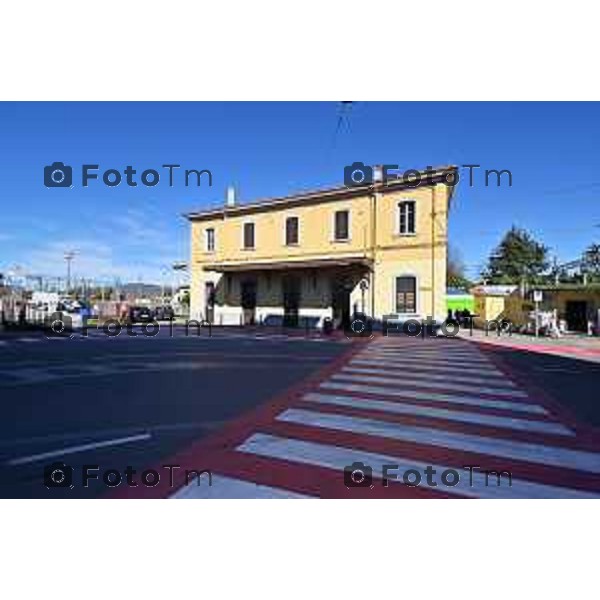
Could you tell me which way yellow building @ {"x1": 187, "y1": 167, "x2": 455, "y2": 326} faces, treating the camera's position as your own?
facing the viewer and to the left of the viewer

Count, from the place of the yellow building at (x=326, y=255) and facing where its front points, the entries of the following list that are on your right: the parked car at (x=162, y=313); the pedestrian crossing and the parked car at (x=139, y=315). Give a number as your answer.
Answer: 2

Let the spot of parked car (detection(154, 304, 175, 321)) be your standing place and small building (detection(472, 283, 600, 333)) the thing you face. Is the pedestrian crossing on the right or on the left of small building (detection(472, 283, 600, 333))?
right

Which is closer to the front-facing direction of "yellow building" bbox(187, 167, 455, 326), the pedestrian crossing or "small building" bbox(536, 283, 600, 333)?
the pedestrian crossing

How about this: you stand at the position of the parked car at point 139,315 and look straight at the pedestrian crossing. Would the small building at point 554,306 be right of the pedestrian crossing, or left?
left

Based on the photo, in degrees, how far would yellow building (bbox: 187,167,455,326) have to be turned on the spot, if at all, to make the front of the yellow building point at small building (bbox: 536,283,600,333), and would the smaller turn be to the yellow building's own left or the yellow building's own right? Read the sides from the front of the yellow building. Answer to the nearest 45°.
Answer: approximately 135° to the yellow building's own left

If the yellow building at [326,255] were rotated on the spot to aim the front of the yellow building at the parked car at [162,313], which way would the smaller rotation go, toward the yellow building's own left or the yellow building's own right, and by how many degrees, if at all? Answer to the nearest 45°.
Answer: approximately 90° to the yellow building's own right

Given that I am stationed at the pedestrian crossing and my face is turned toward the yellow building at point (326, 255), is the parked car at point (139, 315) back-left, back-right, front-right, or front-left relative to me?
front-left

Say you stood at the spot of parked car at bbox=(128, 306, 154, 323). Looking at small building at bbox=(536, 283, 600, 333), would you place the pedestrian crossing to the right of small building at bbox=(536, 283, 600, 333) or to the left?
right

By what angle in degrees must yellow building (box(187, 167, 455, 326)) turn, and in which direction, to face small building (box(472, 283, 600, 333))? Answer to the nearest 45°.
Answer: approximately 135° to its left

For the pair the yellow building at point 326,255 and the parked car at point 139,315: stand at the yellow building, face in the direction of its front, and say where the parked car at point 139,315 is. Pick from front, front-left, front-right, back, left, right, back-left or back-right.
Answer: right

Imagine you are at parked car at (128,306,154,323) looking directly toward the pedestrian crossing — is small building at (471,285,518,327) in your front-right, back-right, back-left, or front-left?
front-left

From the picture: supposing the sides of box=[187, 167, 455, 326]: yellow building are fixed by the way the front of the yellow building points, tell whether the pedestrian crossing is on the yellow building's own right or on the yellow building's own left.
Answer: on the yellow building's own left
